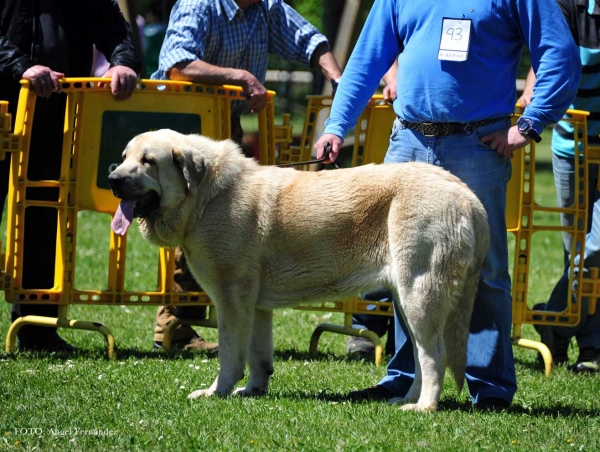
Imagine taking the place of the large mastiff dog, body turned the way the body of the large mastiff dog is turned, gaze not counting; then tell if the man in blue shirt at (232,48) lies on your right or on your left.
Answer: on your right

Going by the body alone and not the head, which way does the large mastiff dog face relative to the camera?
to the viewer's left
